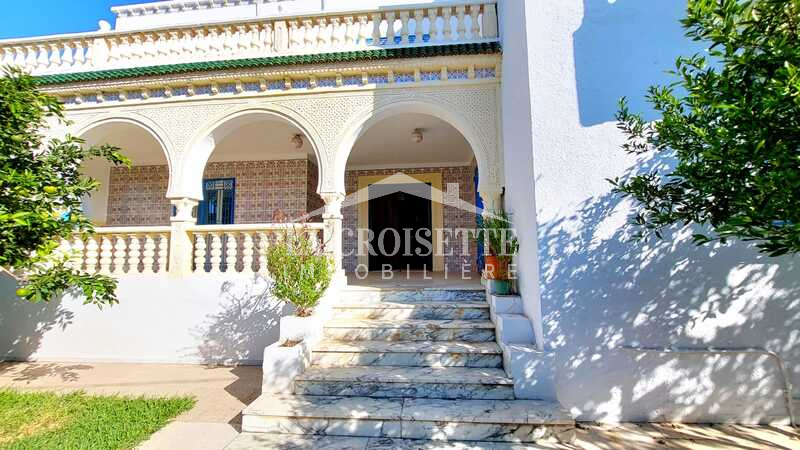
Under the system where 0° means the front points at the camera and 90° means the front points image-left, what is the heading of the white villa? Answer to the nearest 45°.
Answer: approximately 0°

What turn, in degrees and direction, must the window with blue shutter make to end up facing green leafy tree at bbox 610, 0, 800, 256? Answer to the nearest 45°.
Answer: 0° — it already faces it

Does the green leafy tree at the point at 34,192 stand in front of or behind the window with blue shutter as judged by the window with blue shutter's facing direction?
in front

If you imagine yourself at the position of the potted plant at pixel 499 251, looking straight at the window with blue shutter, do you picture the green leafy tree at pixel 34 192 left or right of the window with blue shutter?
left

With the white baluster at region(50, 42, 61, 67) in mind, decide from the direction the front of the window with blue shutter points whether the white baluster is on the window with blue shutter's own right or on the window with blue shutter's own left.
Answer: on the window with blue shutter's own right

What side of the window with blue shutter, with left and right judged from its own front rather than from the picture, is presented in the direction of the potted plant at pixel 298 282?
front

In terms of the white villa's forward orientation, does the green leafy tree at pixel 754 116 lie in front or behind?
in front

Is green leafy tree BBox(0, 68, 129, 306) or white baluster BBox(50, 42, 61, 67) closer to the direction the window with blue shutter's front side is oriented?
the green leafy tree

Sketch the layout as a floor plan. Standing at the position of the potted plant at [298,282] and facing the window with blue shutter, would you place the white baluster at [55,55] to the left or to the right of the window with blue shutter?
left
